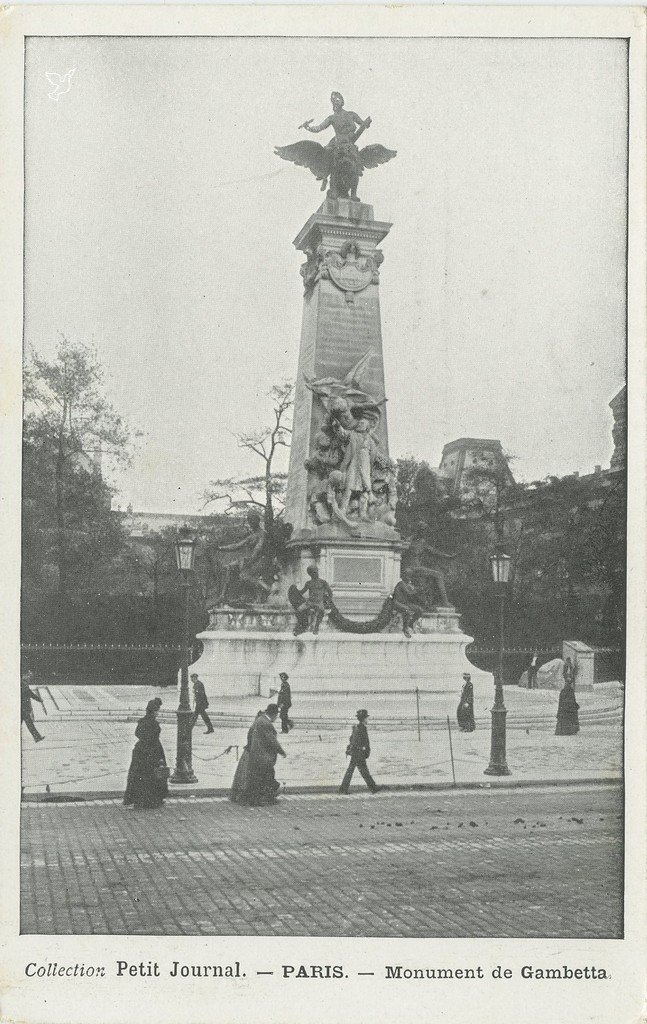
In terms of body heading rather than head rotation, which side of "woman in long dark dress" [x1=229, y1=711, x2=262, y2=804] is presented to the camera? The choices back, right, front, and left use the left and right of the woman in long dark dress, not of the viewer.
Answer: right

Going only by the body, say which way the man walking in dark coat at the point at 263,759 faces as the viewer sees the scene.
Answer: to the viewer's right

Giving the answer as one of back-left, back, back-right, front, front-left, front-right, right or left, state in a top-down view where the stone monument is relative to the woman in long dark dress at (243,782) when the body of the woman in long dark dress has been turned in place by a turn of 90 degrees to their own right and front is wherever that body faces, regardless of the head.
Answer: back

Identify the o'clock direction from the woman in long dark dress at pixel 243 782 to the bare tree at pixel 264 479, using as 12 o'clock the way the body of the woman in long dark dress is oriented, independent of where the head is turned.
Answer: The bare tree is roughly at 9 o'clock from the woman in long dark dress.
